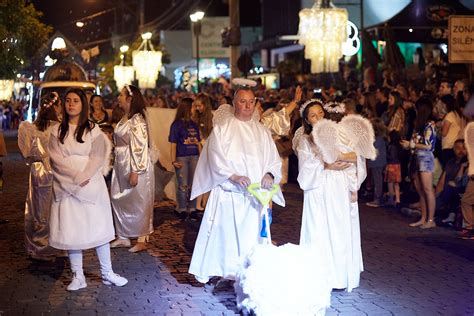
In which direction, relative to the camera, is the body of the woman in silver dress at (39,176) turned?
to the viewer's right

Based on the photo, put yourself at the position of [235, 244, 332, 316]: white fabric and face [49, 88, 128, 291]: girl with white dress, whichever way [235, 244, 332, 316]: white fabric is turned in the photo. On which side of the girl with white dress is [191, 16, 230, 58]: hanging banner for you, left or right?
right

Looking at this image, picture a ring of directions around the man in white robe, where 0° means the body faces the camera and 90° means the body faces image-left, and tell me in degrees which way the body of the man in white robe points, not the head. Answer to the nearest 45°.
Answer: approximately 315°

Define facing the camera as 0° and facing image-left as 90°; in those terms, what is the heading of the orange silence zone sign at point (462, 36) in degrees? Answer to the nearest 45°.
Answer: approximately 0°

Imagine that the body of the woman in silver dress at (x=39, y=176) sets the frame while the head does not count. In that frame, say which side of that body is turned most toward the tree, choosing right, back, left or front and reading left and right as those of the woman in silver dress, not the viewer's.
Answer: left

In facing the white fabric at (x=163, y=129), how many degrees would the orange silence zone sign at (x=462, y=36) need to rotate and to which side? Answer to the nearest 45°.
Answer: approximately 90° to its right
